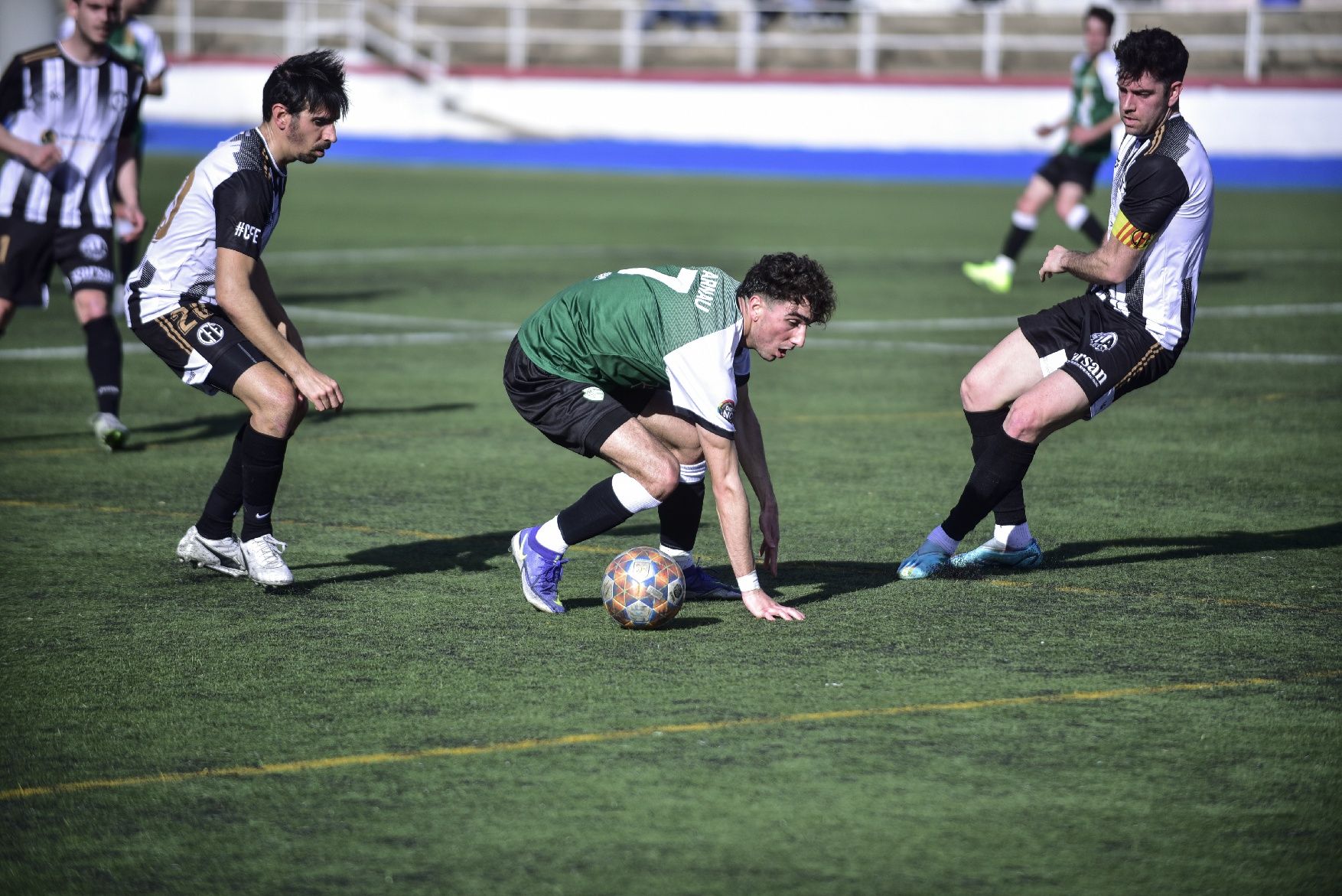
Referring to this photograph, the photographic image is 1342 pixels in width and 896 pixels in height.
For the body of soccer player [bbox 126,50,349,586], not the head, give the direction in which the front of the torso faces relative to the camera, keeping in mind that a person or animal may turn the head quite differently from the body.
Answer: to the viewer's right

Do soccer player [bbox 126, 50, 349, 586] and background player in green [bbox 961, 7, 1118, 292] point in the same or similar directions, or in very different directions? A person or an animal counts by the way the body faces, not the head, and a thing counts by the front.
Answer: very different directions

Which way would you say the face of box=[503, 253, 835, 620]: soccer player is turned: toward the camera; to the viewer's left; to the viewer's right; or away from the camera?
to the viewer's right

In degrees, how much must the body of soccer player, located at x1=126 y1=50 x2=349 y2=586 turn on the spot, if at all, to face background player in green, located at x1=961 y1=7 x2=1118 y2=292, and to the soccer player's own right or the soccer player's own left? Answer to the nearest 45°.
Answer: approximately 45° to the soccer player's own left

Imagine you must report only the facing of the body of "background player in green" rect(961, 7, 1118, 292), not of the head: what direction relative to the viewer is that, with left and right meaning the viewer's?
facing the viewer and to the left of the viewer

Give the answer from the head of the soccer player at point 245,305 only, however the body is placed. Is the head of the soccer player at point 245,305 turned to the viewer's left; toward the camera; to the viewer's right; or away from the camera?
to the viewer's right

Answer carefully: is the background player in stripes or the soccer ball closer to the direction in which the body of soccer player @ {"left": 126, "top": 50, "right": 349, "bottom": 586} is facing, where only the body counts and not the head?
the soccer ball

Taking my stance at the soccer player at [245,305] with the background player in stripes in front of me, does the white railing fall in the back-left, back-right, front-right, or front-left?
front-right

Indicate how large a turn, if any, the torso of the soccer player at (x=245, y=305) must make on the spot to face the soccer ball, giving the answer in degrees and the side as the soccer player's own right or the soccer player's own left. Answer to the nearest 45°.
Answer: approximately 45° to the soccer player's own right

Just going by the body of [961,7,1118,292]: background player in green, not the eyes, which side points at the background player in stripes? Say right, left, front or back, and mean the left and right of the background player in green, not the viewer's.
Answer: front

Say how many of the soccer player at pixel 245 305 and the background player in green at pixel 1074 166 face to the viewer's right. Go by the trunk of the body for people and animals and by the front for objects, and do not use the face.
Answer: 1

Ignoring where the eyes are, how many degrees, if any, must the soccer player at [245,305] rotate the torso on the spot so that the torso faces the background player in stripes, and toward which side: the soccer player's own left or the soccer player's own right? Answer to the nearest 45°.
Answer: approximately 90° to the soccer player's own left

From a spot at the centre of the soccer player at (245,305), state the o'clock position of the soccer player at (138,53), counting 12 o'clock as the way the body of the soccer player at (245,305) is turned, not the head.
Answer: the soccer player at (138,53) is roughly at 9 o'clock from the soccer player at (245,305).

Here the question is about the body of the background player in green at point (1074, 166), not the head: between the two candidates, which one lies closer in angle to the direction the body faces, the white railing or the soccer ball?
the soccer ball
